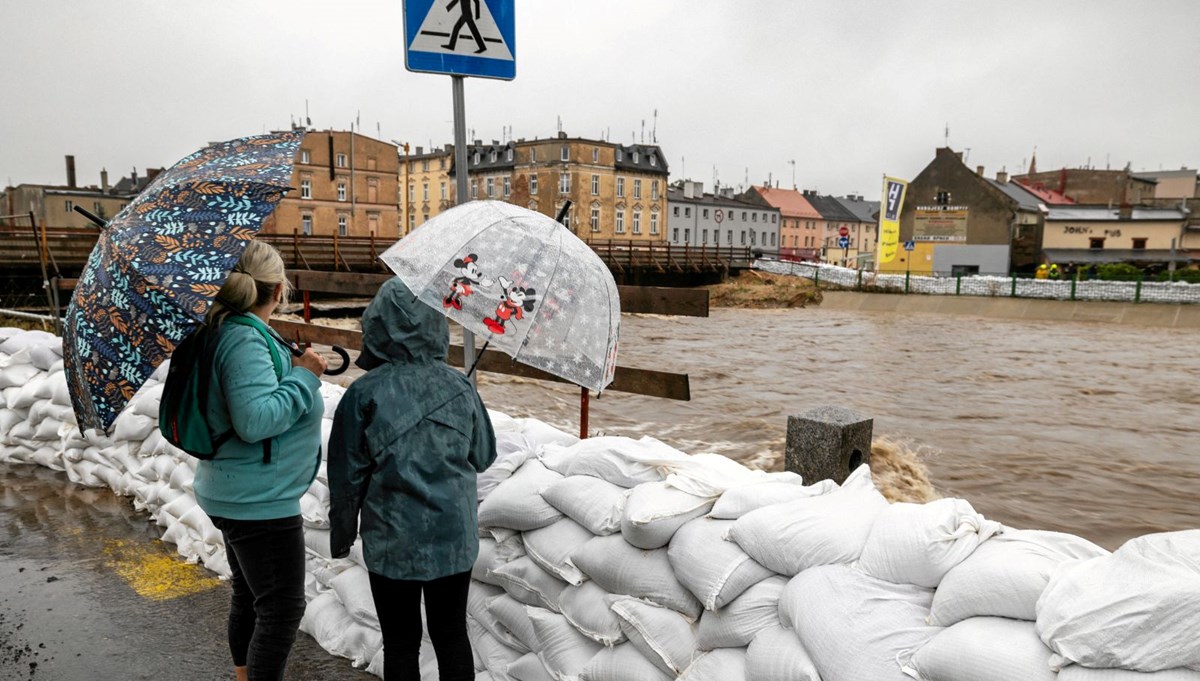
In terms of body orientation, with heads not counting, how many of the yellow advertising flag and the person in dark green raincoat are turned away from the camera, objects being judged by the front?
1

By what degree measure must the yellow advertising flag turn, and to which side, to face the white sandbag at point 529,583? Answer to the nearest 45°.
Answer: approximately 45° to its left

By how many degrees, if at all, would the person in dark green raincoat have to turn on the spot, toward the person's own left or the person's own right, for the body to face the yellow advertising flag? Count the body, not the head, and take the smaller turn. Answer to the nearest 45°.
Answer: approximately 45° to the person's own right

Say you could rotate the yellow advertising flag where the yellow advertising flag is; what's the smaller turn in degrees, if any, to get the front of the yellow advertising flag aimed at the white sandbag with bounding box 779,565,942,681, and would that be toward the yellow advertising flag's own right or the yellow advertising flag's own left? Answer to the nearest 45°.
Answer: approximately 45° to the yellow advertising flag's own left

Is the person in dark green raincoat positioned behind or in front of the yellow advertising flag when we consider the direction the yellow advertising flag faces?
in front

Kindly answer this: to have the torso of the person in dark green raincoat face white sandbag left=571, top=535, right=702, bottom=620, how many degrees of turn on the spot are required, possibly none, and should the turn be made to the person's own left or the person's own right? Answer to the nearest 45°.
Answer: approximately 90° to the person's own right

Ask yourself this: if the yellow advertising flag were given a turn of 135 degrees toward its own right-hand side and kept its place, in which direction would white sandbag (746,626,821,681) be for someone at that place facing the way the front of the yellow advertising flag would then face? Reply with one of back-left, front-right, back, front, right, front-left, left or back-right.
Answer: back

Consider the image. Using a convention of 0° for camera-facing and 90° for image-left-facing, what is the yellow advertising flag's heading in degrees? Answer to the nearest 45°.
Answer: approximately 45°

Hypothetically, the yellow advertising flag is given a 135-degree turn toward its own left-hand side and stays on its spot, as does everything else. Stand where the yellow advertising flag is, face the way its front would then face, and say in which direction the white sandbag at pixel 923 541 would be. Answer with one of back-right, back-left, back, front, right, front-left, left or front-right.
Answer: right

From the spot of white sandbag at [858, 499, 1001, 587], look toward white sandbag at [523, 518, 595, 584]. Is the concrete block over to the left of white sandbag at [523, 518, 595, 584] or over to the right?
right

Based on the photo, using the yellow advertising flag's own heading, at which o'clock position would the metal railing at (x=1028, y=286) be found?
The metal railing is roughly at 9 o'clock from the yellow advertising flag.

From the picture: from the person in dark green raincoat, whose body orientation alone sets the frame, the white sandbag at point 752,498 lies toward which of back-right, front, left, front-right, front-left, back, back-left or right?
right

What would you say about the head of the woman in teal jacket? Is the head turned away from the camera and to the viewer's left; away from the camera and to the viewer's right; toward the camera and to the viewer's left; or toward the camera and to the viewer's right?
away from the camera and to the viewer's right

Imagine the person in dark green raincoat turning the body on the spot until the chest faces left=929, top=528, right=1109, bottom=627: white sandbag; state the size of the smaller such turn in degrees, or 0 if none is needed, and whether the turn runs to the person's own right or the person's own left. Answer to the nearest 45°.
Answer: approximately 135° to the person's own right

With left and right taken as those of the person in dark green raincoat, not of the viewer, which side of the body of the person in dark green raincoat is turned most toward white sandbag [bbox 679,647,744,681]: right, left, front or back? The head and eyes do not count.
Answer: right

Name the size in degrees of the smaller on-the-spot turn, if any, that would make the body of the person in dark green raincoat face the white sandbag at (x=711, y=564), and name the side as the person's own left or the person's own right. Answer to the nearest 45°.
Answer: approximately 90° to the person's own right

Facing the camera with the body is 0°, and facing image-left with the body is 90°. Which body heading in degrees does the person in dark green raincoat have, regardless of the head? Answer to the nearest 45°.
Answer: approximately 180°

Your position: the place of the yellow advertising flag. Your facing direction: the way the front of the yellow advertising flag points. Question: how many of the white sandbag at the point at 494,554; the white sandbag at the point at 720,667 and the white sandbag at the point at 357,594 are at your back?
0
